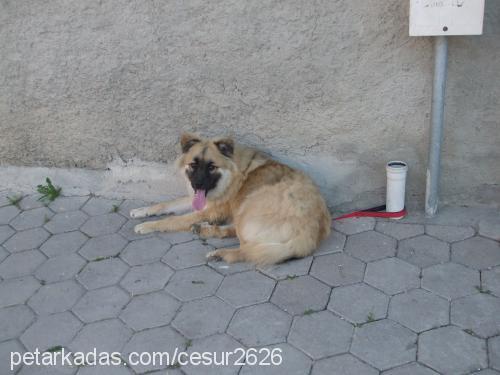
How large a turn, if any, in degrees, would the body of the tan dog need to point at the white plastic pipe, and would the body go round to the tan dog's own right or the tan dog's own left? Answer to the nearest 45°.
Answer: approximately 180°

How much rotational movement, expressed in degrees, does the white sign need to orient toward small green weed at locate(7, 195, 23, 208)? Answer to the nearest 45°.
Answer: approximately 90° to its right

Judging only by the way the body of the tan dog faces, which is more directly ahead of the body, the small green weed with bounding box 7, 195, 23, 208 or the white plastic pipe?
the small green weed

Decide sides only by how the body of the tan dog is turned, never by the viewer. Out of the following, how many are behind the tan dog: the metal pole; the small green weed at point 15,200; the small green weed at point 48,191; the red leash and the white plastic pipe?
3

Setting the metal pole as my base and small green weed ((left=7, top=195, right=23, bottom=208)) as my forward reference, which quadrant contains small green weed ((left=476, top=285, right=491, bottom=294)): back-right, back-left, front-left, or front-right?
back-left

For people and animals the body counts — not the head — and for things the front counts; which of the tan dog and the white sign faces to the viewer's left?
the tan dog

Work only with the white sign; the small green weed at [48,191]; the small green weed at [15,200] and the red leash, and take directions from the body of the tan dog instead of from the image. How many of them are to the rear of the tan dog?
2

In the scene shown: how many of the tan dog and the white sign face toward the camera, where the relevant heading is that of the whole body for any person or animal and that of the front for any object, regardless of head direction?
1

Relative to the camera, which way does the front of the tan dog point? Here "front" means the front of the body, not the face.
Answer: to the viewer's left

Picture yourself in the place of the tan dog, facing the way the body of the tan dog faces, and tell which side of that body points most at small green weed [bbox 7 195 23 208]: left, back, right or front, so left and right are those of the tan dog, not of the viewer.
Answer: front

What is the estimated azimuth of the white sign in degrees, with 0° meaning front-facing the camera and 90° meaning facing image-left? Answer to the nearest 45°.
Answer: approximately 0°

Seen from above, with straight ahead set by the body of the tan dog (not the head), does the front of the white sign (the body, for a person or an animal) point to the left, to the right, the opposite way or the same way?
to the left
